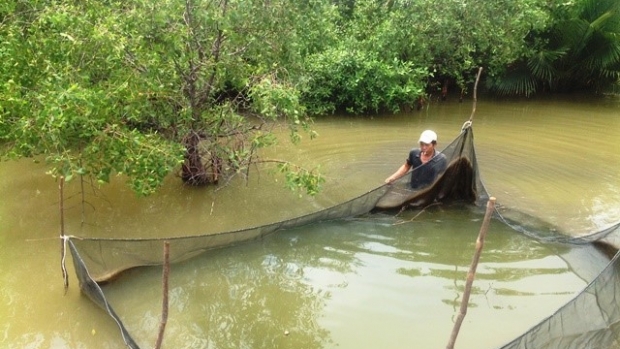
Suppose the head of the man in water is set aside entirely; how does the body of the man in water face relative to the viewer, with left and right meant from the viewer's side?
facing the viewer and to the left of the viewer

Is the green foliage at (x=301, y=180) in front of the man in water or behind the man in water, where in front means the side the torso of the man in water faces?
in front
